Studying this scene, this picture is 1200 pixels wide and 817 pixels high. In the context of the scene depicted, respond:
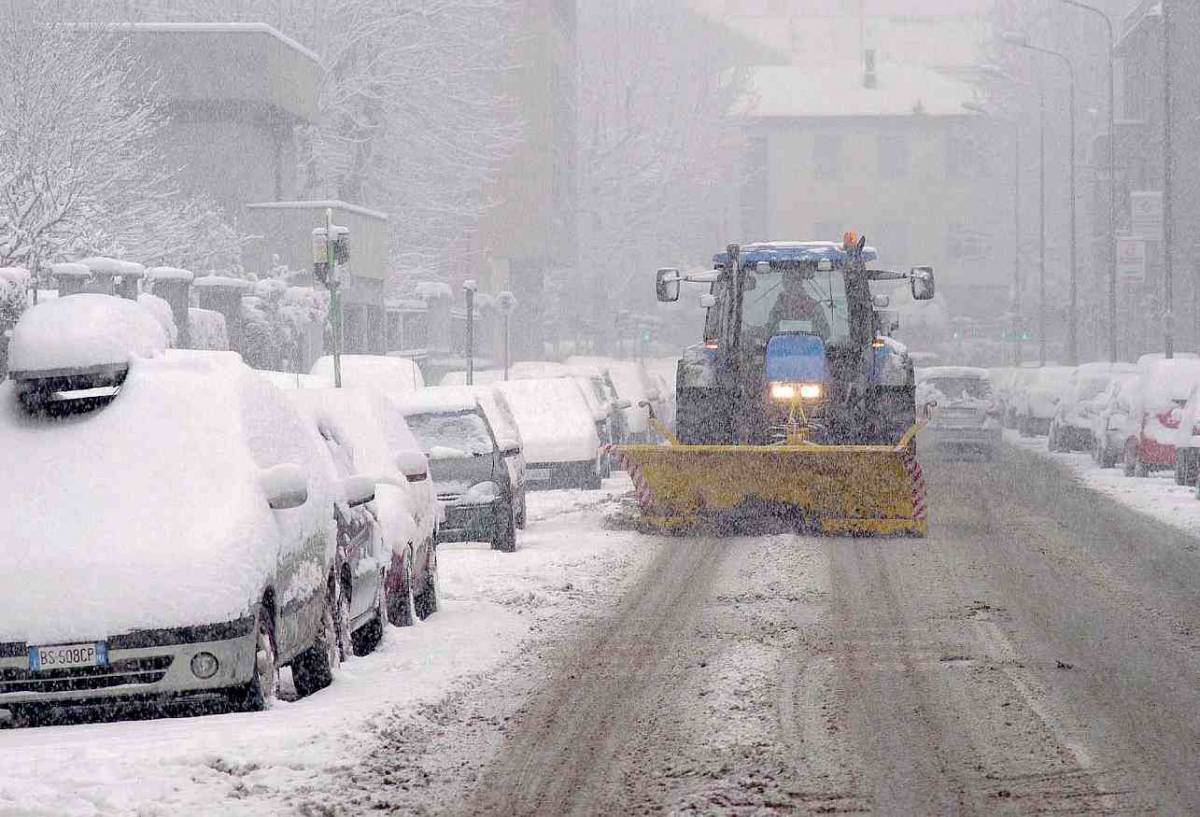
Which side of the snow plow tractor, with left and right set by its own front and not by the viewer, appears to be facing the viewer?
front

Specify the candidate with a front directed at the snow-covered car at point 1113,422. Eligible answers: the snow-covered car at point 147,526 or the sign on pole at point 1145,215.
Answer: the sign on pole

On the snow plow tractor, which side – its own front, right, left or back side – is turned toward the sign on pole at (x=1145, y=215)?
back

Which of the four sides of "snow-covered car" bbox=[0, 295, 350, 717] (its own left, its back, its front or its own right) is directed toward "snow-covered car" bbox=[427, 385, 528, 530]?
back

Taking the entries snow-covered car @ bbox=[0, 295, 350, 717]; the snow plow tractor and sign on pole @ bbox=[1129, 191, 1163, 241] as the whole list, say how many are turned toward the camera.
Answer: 3

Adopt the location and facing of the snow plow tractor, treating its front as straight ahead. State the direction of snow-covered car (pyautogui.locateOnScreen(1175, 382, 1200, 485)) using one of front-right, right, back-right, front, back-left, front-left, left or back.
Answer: back-left

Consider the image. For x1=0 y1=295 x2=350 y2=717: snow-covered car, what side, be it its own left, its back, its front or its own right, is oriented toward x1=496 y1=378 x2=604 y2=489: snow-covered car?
back

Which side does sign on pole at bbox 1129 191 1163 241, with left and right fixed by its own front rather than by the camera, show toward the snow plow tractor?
front

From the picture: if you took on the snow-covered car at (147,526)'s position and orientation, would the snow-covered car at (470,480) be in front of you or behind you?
behind

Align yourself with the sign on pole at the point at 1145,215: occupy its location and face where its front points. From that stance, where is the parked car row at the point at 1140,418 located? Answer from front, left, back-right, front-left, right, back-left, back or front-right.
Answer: front

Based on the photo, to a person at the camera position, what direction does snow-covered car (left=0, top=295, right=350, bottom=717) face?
facing the viewer
